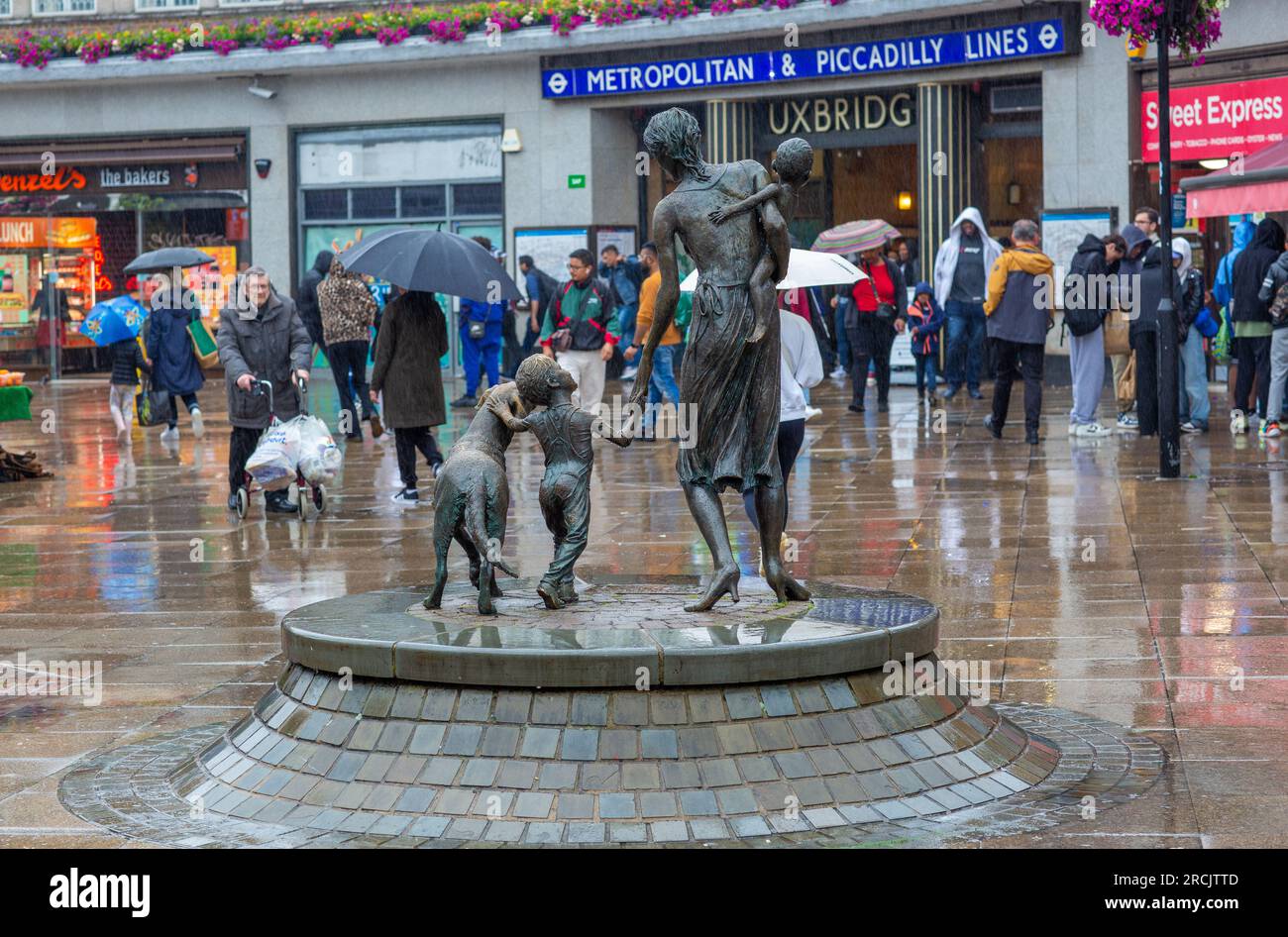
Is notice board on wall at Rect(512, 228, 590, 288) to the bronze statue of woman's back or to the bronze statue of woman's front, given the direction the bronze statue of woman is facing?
to the front

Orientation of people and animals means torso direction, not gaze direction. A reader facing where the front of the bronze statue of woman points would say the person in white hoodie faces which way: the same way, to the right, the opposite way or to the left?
the opposite way

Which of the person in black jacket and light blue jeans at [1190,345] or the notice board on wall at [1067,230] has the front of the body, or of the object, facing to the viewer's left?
the person in black jacket and light blue jeans

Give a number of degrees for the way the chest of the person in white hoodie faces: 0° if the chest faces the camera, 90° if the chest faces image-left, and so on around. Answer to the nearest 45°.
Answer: approximately 0°

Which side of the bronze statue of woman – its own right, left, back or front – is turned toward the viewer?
back

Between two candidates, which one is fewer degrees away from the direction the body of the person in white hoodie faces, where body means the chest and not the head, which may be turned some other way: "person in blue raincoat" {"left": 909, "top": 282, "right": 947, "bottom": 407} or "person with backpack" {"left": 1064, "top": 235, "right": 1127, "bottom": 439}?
the person with backpack

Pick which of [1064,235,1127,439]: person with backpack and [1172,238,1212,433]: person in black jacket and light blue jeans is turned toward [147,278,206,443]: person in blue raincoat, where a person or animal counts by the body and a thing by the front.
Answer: [1172,238,1212,433]: person in black jacket and light blue jeans

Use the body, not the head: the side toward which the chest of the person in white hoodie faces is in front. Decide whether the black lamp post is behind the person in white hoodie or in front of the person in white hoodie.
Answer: in front
